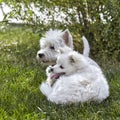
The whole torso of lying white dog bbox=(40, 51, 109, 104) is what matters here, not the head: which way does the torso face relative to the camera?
to the viewer's left

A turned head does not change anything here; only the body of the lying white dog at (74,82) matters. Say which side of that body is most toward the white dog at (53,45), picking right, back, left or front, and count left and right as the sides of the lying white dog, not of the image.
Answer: right
